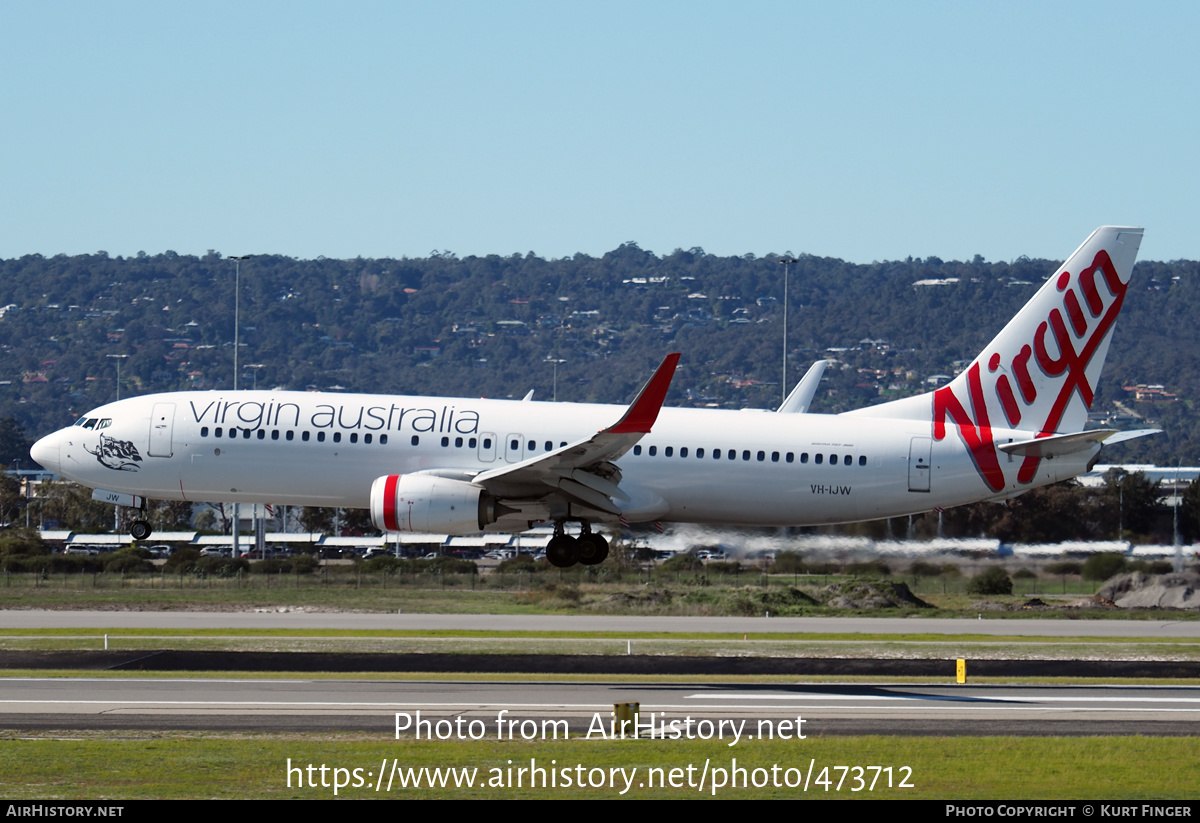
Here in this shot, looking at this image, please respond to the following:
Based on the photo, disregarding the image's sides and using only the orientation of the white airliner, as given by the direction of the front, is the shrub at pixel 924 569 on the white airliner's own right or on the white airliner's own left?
on the white airliner's own right

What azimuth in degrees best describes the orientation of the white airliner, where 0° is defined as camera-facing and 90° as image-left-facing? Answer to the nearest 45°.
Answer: approximately 90°
